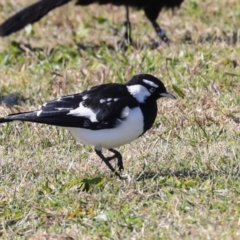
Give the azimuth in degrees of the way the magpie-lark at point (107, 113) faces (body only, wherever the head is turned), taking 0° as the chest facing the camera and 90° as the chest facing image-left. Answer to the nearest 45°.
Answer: approximately 270°

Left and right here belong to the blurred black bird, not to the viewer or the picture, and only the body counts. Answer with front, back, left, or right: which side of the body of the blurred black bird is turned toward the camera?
right

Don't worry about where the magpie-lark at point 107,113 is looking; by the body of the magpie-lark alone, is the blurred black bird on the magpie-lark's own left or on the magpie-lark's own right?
on the magpie-lark's own left

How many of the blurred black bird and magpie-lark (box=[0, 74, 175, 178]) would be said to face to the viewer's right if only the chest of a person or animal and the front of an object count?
2

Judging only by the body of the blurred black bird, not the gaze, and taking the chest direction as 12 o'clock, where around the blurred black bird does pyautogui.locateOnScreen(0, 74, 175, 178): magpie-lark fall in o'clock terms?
The magpie-lark is roughly at 3 o'clock from the blurred black bird.
